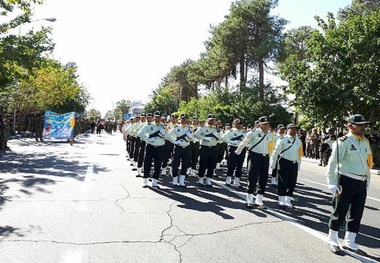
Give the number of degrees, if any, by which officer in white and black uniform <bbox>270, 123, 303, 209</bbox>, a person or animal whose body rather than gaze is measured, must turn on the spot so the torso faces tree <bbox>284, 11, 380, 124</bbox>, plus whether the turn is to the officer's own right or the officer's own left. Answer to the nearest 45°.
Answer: approximately 135° to the officer's own left

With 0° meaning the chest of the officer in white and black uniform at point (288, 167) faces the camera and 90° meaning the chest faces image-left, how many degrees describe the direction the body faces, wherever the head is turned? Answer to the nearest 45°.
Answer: approximately 315°

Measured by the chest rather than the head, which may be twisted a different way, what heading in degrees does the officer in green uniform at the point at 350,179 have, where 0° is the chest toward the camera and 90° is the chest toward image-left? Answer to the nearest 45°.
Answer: approximately 315°

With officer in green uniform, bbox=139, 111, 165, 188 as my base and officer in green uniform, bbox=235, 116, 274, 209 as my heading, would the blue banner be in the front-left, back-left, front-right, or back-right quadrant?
back-left

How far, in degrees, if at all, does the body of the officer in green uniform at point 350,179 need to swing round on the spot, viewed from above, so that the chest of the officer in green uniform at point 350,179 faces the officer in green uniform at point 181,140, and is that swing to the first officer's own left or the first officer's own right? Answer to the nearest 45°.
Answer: approximately 180°

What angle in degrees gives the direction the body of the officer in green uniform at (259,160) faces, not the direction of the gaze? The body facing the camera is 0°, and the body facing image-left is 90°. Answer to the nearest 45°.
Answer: approximately 315°

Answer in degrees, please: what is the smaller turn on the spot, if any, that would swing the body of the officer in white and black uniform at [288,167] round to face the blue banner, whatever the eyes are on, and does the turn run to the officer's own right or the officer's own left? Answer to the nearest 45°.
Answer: approximately 180°

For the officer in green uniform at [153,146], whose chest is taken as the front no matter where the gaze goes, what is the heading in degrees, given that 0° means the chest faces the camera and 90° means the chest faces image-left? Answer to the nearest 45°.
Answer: approximately 0°

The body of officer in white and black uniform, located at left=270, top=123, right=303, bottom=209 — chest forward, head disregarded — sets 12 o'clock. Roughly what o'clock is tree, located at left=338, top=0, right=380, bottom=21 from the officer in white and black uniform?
The tree is roughly at 8 o'clock from the officer in white and black uniform.

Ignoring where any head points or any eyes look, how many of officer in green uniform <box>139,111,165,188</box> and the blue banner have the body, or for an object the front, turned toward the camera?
2
